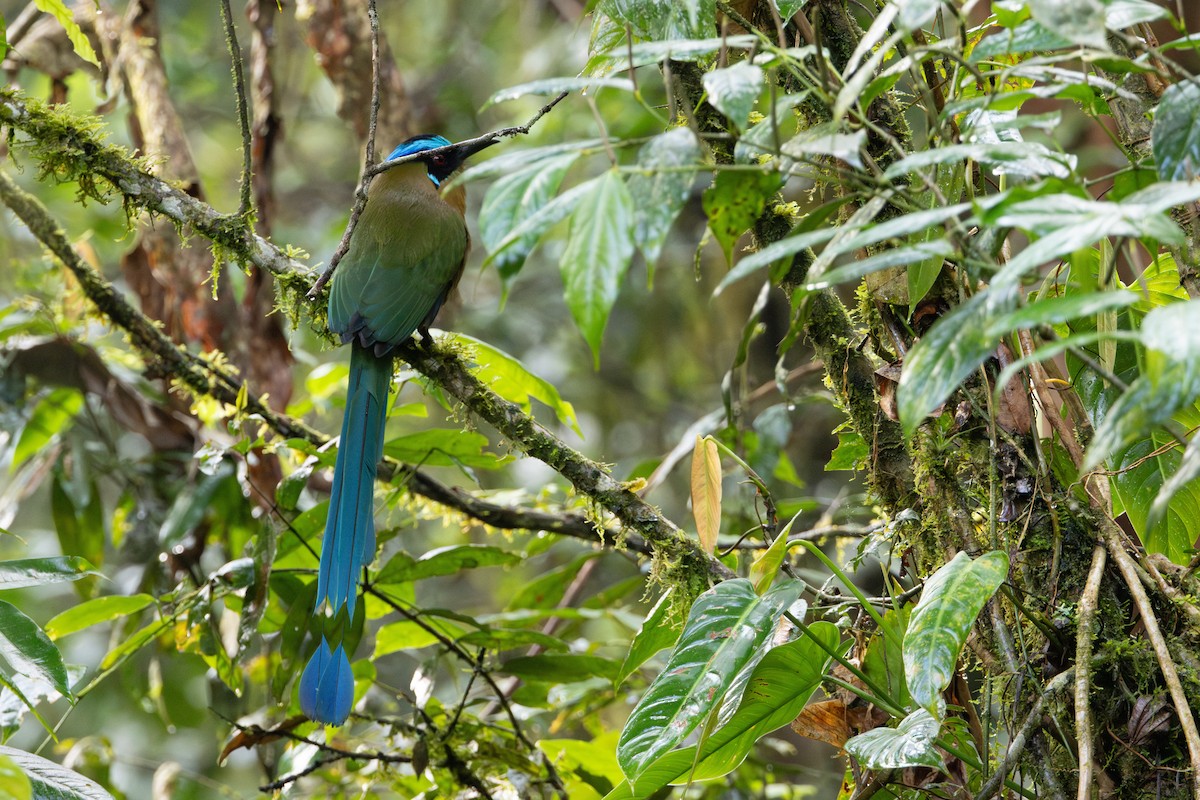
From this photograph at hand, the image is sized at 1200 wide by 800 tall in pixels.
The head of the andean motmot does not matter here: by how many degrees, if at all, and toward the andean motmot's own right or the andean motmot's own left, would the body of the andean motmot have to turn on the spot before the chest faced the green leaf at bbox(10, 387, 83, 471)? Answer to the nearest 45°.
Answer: approximately 90° to the andean motmot's own left

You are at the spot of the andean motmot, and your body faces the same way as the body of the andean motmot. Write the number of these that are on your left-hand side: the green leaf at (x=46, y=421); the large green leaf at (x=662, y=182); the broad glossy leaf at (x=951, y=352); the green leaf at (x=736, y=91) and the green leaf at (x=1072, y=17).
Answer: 1

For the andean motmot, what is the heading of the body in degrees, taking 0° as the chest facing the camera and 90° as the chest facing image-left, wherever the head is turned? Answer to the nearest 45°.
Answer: approximately 225°

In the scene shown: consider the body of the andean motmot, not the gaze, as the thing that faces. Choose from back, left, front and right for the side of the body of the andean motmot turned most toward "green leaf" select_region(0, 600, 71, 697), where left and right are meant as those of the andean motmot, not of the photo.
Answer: left

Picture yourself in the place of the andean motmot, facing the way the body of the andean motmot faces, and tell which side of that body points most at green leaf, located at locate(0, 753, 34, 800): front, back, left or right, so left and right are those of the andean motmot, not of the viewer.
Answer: back

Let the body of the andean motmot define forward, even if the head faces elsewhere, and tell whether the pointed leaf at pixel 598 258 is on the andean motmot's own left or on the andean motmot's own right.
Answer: on the andean motmot's own right

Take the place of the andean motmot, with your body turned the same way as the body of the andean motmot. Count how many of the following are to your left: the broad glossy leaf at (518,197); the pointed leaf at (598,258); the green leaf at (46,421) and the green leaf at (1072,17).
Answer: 1

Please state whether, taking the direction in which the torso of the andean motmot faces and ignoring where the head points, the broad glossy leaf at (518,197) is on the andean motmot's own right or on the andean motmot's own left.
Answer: on the andean motmot's own right

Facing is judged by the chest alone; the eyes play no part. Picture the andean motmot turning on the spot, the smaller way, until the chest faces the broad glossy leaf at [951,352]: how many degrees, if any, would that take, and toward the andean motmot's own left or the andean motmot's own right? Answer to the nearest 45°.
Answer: approximately 135° to the andean motmot's own right

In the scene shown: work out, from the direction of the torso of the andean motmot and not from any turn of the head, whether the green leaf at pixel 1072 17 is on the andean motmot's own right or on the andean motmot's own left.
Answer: on the andean motmot's own right
